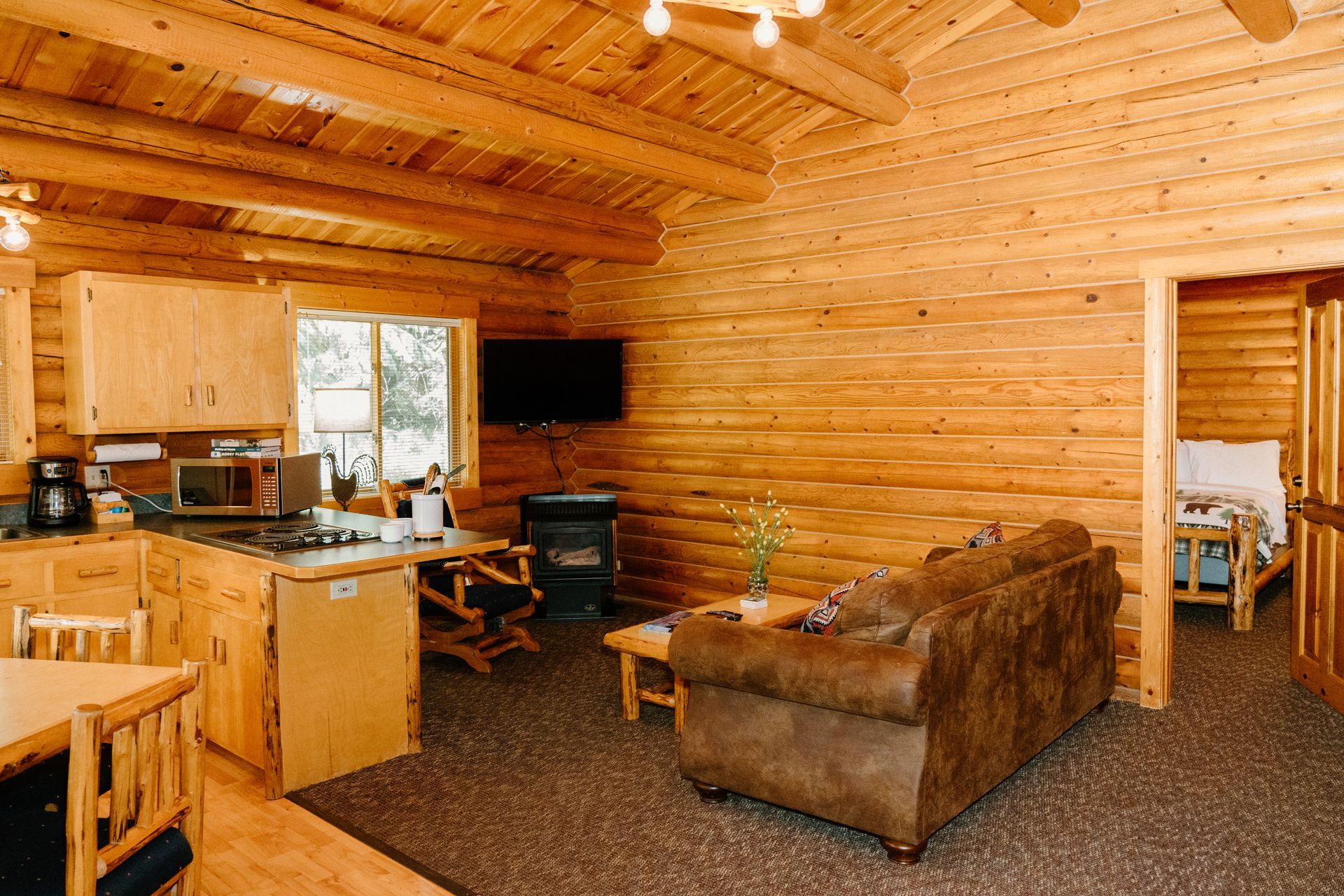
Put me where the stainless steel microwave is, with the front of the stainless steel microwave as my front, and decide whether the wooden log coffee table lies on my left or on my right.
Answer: on my left

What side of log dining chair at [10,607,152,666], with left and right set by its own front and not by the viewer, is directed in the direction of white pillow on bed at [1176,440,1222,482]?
left

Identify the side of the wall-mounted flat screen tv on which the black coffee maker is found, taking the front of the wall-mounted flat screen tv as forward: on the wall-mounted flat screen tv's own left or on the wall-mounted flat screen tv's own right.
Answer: on the wall-mounted flat screen tv's own right

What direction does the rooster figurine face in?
to the viewer's left

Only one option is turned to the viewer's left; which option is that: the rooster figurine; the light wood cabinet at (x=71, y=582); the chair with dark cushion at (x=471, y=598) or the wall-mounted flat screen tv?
the rooster figurine

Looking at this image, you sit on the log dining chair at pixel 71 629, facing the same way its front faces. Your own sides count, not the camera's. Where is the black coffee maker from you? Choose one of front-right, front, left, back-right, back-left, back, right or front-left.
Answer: back

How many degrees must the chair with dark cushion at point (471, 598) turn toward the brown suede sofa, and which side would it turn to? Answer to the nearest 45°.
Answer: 0° — it already faces it

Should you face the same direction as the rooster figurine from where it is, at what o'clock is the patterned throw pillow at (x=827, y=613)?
The patterned throw pillow is roughly at 8 o'clock from the rooster figurine.

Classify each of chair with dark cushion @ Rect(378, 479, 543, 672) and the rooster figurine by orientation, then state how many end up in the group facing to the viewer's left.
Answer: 1
